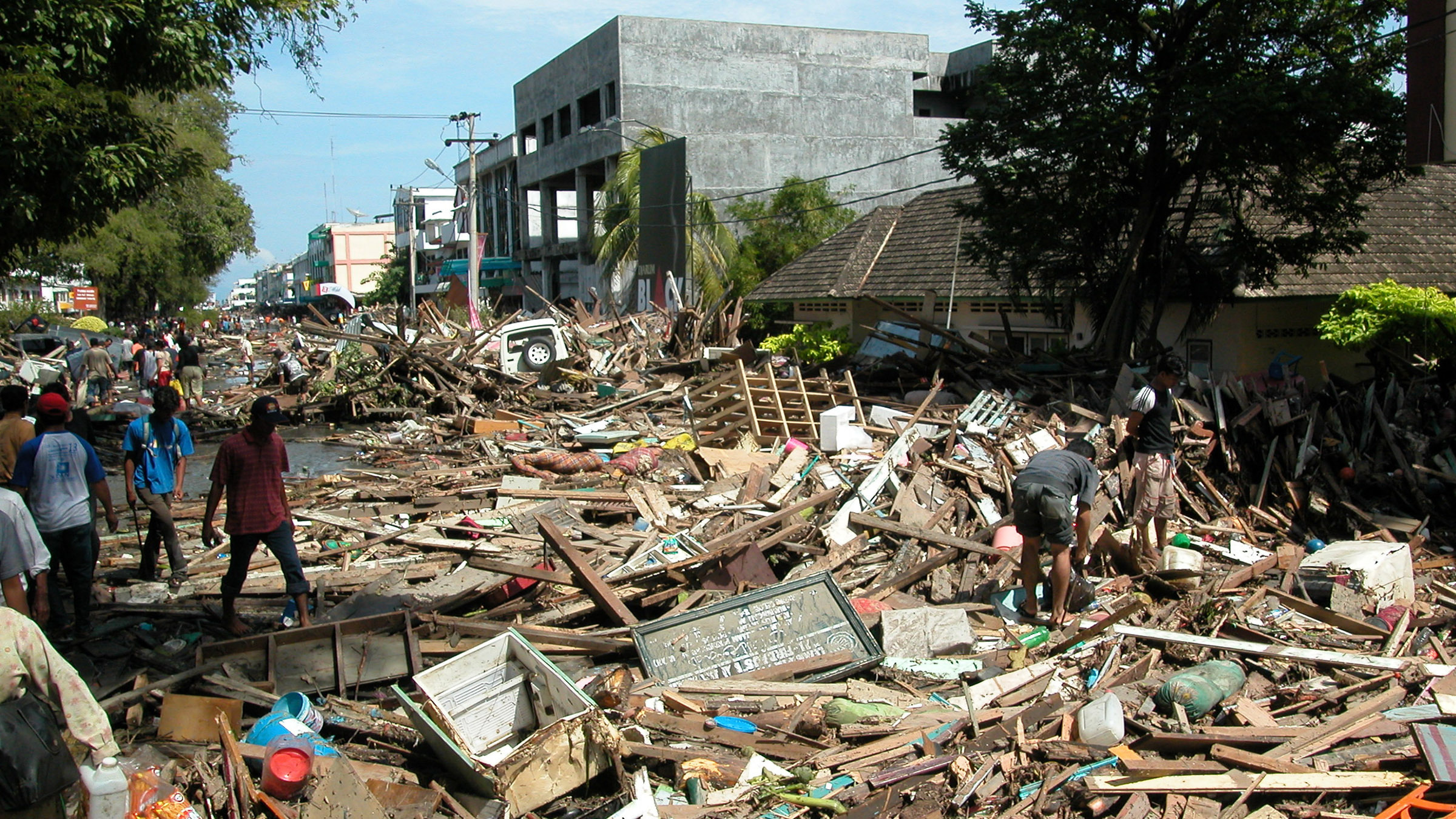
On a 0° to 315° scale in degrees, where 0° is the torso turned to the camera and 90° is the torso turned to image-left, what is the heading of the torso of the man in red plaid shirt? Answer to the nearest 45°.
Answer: approximately 315°
